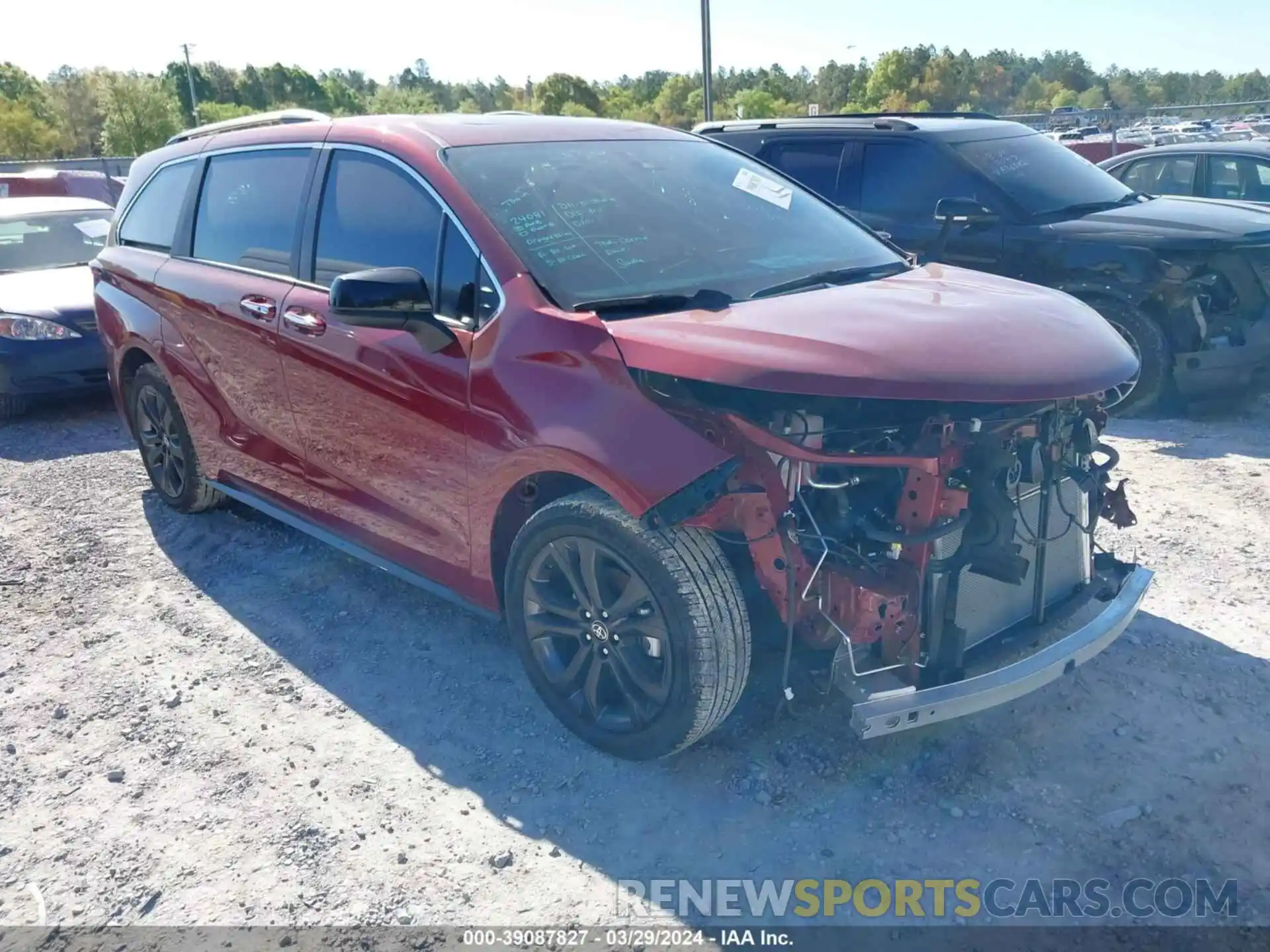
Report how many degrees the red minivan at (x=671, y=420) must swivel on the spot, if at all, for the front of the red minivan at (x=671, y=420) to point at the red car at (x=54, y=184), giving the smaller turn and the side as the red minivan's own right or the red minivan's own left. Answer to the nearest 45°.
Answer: approximately 180°

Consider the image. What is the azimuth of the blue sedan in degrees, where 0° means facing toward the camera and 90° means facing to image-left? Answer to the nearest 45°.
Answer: approximately 315°

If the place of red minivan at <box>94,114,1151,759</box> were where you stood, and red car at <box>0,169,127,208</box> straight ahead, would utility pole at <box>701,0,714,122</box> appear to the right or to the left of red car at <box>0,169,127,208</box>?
right

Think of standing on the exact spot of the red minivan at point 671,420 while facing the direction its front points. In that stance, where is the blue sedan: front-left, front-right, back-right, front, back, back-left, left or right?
back

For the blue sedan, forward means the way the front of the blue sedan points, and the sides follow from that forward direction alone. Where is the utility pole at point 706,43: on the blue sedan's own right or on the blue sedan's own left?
on the blue sedan's own left

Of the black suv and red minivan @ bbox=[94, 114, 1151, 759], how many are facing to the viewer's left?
0

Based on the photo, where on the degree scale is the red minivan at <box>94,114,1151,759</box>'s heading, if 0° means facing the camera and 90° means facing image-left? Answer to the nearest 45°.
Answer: approximately 315°

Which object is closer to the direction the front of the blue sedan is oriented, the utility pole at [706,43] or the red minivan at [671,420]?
the red minivan

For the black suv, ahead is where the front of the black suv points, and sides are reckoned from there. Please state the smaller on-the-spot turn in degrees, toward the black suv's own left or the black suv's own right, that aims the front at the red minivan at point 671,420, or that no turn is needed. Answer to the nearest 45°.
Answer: approximately 45° to the black suv's own right

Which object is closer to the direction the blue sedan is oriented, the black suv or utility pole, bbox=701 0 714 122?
the black suv

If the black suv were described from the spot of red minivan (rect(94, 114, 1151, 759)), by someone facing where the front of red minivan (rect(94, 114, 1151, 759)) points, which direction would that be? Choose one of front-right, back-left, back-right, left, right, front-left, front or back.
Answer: left

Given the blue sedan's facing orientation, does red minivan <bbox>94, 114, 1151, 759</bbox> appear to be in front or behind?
in front

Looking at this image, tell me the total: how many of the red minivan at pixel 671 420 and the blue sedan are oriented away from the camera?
0

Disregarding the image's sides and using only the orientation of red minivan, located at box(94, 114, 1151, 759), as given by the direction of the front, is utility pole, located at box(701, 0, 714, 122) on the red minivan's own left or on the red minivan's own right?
on the red minivan's own left
